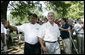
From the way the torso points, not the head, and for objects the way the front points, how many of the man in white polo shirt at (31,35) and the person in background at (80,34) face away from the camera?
0

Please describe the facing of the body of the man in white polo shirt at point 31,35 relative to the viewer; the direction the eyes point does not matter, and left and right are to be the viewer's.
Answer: facing the viewer

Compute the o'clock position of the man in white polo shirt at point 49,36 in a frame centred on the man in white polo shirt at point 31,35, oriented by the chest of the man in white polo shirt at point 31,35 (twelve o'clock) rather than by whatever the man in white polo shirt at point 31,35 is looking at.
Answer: the man in white polo shirt at point 49,36 is roughly at 10 o'clock from the man in white polo shirt at point 31,35.

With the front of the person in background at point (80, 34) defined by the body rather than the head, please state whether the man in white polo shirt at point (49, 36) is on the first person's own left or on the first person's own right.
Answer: on the first person's own right

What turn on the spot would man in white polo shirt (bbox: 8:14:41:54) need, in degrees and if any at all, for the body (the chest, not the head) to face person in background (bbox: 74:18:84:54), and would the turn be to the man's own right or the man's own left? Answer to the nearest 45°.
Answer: approximately 135° to the man's own left
